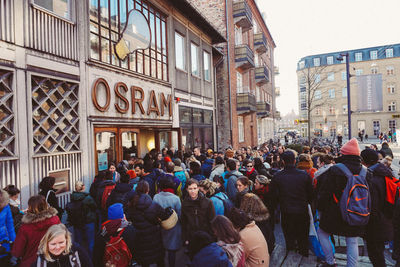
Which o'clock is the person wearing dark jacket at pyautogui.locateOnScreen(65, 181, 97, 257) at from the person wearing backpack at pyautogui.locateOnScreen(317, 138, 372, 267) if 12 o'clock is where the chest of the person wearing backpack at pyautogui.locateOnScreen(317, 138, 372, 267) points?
the person wearing dark jacket at pyautogui.locateOnScreen(65, 181, 97, 257) is roughly at 10 o'clock from the person wearing backpack at pyautogui.locateOnScreen(317, 138, 372, 267).

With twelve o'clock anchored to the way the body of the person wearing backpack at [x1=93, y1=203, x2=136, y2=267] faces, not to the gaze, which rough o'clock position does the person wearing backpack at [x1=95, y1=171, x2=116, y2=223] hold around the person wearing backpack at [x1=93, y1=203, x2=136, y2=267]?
the person wearing backpack at [x1=95, y1=171, x2=116, y2=223] is roughly at 12 o'clock from the person wearing backpack at [x1=93, y1=203, x2=136, y2=267].

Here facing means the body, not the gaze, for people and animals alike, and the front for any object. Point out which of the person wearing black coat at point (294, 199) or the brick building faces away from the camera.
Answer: the person wearing black coat

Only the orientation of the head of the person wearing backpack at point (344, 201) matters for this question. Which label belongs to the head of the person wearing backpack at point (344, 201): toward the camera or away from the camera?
away from the camera

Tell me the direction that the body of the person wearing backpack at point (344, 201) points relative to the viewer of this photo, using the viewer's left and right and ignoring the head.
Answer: facing away from the viewer and to the left of the viewer

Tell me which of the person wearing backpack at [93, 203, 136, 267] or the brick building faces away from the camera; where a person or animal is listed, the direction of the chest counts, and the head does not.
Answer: the person wearing backpack

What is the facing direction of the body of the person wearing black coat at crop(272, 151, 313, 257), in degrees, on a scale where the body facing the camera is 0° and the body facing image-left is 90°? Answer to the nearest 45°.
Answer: approximately 180°

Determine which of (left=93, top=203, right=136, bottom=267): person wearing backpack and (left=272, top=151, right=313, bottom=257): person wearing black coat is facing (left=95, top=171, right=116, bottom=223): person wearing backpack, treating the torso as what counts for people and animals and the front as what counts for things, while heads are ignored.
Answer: (left=93, top=203, right=136, bottom=267): person wearing backpack

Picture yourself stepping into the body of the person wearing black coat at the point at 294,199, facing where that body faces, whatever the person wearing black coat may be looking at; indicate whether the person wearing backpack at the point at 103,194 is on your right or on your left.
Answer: on your left

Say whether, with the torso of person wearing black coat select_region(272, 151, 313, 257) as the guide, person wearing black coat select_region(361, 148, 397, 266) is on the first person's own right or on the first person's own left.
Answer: on the first person's own right

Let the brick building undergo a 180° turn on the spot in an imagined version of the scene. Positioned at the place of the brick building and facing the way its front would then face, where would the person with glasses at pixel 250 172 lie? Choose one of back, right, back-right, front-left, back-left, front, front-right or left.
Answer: back-left

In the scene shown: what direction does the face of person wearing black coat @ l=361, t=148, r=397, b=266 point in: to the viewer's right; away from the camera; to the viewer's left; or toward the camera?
away from the camera

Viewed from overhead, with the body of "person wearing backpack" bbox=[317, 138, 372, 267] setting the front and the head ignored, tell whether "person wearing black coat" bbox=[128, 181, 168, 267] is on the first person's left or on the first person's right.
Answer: on the first person's left

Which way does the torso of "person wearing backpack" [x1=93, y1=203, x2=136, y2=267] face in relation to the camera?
away from the camera
